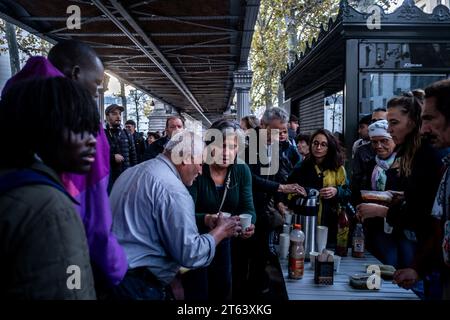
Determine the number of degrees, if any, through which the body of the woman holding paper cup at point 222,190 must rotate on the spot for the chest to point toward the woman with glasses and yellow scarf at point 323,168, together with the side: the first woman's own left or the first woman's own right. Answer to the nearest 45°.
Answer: approximately 135° to the first woman's own left

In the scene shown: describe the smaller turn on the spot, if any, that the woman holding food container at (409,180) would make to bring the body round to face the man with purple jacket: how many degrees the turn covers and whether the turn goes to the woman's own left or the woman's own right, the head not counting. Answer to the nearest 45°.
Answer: approximately 45° to the woman's own left

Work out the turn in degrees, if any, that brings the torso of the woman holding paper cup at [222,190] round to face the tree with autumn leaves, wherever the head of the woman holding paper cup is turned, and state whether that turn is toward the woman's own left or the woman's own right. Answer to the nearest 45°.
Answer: approximately 180°

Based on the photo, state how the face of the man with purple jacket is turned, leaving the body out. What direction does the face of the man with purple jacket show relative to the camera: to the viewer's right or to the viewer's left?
to the viewer's right

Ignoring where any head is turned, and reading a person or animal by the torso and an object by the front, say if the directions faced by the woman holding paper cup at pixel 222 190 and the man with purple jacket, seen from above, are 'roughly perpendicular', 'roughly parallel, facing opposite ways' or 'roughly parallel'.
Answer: roughly perpendicular

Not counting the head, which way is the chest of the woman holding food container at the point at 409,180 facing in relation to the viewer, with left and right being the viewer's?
facing to the left of the viewer

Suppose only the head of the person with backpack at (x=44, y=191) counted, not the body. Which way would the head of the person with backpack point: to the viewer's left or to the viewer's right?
to the viewer's right

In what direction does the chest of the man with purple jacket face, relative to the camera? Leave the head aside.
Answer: to the viewer's right

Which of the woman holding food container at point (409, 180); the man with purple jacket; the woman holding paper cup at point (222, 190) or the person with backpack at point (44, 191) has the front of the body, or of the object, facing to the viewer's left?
the woman holding food container at point (409, 180)

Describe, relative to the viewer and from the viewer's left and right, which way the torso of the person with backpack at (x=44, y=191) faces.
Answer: facing to the right of the viewer

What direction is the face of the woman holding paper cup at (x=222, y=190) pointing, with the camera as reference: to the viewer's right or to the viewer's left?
to the viewer's left

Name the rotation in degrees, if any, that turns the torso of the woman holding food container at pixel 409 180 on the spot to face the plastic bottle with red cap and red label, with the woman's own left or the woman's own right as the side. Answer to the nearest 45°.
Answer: approximately 45° to the woman's own left
